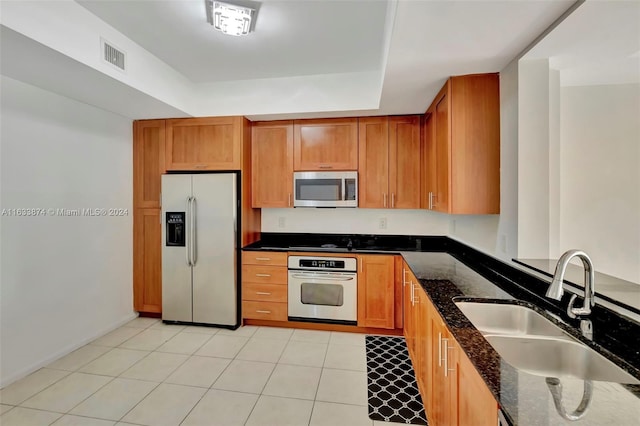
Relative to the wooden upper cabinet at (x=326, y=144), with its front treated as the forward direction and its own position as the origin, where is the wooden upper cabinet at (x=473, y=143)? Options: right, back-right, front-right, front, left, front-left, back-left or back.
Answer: front-left

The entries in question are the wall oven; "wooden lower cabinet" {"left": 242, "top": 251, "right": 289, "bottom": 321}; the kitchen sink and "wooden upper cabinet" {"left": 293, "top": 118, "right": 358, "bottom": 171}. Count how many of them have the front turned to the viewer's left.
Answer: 1

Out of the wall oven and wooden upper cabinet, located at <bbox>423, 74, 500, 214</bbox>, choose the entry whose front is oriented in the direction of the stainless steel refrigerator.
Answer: the wooden upper cabinet

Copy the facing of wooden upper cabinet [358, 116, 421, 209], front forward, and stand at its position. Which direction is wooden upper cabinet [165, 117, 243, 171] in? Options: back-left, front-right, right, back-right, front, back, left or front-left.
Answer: right

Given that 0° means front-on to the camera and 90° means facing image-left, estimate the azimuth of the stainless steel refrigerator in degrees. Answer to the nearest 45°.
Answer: approximately 0°

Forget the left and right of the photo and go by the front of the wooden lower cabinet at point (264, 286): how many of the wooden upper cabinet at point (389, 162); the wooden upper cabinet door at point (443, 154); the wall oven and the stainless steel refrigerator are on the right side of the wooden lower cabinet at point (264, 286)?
1

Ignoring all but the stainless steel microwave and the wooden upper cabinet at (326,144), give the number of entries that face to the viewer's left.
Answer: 0

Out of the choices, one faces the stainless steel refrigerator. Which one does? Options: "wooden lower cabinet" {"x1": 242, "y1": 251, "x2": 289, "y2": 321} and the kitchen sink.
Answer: the kitchen sink

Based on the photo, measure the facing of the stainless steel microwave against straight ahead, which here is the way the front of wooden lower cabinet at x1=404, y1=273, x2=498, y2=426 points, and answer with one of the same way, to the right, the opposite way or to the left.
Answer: to the left

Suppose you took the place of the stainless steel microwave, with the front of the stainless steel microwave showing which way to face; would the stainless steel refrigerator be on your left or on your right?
on your right

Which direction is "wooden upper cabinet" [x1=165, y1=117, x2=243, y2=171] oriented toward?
toward the camera

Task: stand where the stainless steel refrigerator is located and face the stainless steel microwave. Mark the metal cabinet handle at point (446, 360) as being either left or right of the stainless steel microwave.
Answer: right

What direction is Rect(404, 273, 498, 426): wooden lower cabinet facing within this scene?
to the viewer's left

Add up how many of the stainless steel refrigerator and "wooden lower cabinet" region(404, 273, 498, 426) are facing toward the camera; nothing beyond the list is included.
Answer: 1
